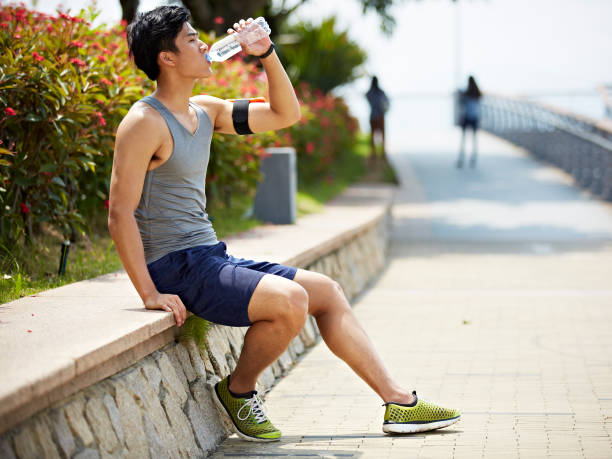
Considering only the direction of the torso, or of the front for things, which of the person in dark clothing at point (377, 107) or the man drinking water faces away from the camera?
the person in dark clothing

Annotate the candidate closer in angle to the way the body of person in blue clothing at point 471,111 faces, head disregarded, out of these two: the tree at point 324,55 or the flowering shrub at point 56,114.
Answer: the tree

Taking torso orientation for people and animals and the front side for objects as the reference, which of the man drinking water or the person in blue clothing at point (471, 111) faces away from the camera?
the person in blue clothing

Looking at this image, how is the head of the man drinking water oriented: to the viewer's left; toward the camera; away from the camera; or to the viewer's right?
to the viewer's right

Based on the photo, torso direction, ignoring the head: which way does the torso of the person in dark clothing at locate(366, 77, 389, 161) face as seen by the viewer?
away from the camera

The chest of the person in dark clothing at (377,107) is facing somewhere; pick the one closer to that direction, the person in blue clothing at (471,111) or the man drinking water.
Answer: the person in blue clothing

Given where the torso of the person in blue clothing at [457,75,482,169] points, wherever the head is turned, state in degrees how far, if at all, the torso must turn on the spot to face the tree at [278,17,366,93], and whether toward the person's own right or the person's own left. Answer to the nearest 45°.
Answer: approximately 45° to the person's own left

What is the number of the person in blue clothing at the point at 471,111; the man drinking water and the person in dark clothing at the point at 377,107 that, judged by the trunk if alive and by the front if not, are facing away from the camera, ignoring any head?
2

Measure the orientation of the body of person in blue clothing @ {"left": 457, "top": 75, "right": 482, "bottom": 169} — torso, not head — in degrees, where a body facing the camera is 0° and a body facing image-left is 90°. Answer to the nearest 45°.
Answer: approximately 180°

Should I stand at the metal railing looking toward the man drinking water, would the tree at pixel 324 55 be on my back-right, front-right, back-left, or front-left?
back-right
